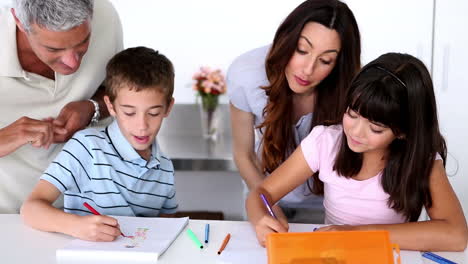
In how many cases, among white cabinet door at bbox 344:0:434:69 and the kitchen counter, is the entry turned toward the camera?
2

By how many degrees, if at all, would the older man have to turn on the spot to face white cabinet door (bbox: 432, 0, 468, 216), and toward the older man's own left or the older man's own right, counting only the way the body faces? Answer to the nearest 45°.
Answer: approximately 45° to the older man's own left

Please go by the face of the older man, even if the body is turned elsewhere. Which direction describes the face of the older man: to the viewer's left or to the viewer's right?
to the viewer's right

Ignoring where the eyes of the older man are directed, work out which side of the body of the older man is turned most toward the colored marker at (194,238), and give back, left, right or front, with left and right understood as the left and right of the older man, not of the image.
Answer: front

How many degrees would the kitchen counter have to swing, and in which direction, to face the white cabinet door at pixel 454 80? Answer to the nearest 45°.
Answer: approximately 90° to its left

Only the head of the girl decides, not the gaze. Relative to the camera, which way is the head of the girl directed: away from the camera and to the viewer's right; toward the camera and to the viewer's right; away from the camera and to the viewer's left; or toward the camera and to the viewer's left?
toward the camera and to the viewer's left

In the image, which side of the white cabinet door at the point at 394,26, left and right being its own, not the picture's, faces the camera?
front

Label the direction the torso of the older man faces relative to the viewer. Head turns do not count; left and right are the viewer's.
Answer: facing the viewer and to the right of the viewer

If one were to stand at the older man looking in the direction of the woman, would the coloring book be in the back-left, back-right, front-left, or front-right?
front-right

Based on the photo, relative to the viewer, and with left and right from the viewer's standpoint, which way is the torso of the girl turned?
facing the viewer and to the left of the viewer

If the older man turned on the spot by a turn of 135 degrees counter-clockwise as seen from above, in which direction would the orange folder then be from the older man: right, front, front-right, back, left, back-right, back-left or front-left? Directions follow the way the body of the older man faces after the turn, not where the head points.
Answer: back-right

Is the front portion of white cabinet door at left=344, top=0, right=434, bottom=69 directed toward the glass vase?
no

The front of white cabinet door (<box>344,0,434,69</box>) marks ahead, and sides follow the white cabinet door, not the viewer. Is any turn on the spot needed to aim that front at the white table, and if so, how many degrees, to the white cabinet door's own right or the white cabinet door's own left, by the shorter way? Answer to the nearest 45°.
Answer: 0° — it already faces it

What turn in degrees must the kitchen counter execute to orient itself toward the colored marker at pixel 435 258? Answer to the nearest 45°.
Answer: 0° — it already faces it
